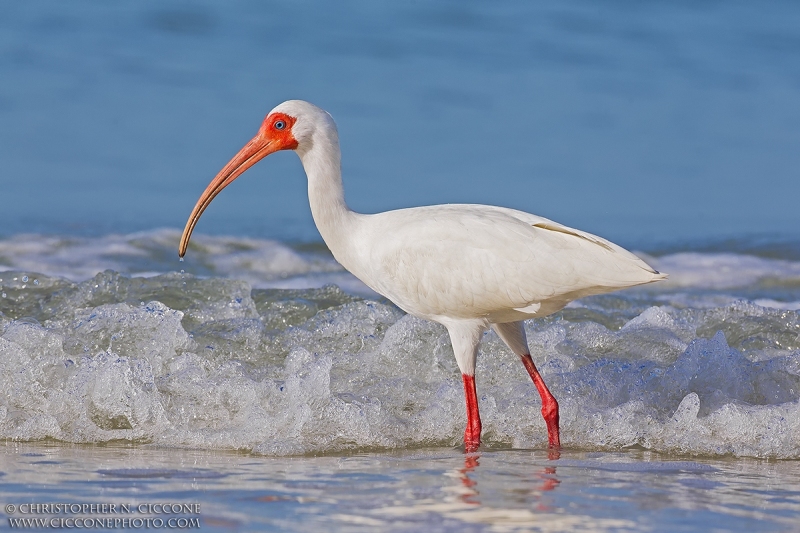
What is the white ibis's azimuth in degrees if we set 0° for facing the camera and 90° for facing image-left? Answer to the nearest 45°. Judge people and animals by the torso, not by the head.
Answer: approximately 90°
